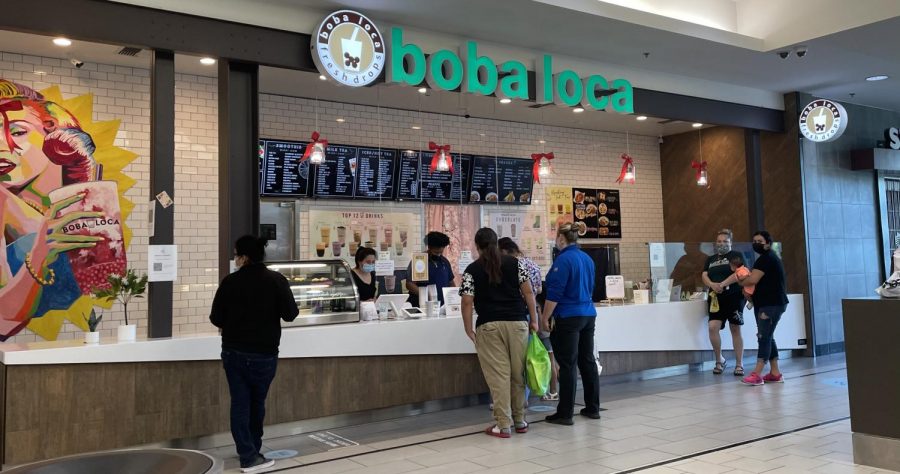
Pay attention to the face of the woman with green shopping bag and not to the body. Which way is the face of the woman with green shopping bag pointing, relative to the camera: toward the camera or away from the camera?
away from the camera

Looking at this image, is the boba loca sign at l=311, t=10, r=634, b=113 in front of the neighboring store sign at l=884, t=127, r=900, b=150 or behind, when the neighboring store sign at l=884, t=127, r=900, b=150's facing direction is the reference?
in front

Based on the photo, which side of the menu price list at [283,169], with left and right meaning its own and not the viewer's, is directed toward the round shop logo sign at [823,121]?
left

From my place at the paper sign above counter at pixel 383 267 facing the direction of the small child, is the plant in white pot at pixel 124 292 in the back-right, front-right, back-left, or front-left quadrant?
back-right

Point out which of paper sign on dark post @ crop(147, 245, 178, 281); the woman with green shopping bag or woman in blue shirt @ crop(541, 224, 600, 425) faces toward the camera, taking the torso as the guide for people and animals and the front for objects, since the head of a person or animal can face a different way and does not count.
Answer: the paper sign on dark post

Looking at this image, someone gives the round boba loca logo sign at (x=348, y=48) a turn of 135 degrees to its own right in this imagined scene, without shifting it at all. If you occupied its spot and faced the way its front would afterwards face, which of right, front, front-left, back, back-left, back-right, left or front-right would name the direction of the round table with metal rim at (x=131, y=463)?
left

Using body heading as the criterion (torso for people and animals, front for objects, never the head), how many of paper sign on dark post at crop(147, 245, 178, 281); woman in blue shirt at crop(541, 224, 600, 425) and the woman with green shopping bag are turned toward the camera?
1

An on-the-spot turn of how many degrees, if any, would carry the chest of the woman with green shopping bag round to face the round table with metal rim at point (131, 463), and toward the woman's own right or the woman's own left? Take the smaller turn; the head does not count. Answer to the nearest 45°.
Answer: approximately 180°

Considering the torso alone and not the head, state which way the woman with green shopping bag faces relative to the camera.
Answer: away from the camera

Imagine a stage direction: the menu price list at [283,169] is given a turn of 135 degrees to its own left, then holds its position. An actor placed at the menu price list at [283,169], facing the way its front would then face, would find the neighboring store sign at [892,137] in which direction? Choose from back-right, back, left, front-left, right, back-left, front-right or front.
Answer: front-right

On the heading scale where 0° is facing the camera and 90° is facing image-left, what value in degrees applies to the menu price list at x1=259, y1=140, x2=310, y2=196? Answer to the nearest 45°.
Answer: approximately 0°

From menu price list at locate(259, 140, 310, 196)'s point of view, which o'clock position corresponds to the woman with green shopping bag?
The woman with green shopping bag is roughly at 11 o'clock from the menu price list.

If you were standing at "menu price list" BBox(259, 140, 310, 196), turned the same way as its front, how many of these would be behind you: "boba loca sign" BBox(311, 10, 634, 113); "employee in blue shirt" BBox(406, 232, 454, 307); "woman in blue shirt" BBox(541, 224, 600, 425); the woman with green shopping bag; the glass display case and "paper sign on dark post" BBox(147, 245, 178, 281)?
0

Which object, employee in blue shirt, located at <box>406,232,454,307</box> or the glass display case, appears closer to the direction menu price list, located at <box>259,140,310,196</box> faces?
the glass display case

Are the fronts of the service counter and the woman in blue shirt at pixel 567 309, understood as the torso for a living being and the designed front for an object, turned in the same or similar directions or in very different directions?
very different directions

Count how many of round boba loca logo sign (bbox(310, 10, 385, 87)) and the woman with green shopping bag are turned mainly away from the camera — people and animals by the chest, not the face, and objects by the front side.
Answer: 1

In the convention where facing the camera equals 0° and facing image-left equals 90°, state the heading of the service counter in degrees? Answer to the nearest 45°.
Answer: approximately 315°

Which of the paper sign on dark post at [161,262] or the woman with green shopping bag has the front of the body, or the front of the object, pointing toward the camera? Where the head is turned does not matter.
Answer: the paper sign on dark post

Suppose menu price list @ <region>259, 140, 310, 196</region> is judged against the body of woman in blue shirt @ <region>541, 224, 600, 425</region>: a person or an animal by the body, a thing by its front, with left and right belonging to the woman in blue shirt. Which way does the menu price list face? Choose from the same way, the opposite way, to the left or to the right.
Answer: the opposite way

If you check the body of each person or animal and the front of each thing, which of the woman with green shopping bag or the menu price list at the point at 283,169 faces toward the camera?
the menu price list
